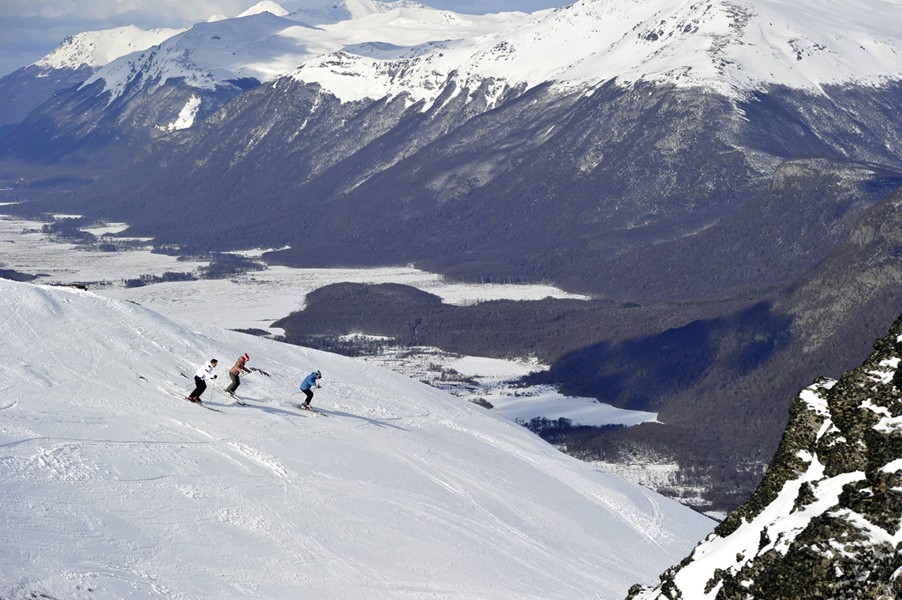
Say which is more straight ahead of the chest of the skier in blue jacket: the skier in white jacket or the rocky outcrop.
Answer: the rocky outcrop

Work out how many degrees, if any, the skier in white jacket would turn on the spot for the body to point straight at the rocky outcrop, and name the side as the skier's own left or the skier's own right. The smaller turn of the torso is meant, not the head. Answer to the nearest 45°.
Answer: approximately 90° to the skier's own right

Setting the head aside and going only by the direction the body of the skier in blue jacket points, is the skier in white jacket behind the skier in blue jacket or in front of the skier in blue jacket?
behind

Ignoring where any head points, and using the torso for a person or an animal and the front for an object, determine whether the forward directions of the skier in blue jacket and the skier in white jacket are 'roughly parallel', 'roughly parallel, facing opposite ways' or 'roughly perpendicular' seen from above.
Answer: roughly parallel

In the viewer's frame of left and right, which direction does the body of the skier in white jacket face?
facing to the right of the viewer

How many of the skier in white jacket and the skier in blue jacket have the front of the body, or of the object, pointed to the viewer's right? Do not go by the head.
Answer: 2

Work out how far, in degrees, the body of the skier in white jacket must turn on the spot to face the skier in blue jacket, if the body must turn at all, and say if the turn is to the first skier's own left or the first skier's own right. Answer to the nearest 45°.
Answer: approximately 45° to the first skier's own left

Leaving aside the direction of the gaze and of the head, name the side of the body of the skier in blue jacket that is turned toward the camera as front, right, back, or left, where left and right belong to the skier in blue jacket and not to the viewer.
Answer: right

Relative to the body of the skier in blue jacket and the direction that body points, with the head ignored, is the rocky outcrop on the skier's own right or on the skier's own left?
on the skier's own right
